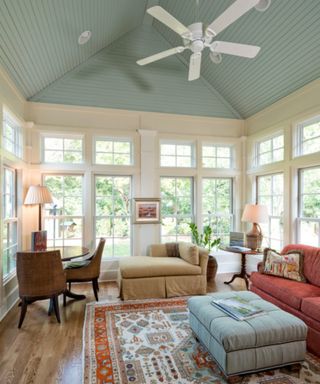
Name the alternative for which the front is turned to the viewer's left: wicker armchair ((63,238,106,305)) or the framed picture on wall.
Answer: the wicker armchair

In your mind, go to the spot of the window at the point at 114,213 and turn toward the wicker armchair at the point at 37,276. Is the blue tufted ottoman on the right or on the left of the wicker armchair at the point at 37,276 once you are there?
left

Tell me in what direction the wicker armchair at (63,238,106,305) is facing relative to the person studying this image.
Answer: facing to the left of the viewer

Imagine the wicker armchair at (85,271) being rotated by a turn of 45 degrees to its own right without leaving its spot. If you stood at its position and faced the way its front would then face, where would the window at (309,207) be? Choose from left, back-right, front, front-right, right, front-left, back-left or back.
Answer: back-right

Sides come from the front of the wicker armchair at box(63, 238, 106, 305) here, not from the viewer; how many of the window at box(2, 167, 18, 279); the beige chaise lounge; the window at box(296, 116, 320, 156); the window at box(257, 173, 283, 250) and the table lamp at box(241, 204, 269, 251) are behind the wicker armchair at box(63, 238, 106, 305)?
4

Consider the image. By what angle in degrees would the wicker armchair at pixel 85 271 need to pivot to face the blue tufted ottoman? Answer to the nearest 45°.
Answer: approximately 135° to its left

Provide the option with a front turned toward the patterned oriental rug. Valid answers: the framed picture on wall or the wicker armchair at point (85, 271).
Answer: the framed picture on wall

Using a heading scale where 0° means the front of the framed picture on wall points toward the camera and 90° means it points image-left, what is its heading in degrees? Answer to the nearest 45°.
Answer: approximately 0°
